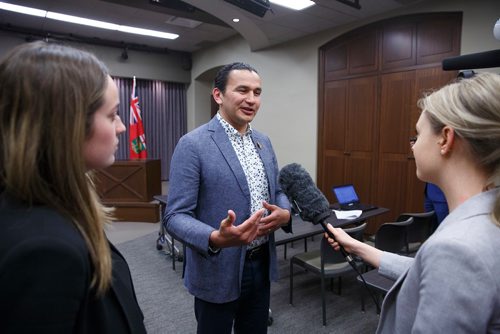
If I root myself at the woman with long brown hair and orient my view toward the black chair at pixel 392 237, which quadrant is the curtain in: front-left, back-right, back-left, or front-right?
front-left

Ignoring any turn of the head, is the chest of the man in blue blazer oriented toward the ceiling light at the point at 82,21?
no

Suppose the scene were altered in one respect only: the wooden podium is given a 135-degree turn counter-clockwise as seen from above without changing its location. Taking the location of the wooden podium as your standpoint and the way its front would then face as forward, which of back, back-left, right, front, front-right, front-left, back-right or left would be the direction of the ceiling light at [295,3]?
front-right

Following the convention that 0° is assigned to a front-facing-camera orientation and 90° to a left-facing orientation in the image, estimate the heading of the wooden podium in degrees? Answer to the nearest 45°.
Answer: approximately 45°

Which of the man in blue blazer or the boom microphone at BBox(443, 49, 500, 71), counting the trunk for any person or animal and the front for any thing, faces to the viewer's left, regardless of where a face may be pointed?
the boom microphone

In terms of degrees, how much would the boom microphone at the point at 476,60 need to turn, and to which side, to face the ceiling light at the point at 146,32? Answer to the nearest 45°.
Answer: approximately 45° to its right

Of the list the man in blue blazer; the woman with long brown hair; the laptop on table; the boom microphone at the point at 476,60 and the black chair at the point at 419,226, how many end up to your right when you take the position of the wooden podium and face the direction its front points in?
0

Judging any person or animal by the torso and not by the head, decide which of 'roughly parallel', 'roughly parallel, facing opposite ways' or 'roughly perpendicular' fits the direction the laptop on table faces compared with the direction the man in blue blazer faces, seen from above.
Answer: roughly parallel

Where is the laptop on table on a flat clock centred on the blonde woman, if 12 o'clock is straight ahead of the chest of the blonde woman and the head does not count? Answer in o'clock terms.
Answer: The laptop on table is roughly at 1 o'clock from the blonde woman.

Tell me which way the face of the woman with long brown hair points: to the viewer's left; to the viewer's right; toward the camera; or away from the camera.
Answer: to the viewer's right

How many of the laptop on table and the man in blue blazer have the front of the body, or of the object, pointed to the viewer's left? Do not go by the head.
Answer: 0

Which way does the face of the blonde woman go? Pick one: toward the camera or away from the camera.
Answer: away from the camera

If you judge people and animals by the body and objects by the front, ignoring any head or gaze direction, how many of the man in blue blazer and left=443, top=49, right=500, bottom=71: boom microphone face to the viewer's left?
1

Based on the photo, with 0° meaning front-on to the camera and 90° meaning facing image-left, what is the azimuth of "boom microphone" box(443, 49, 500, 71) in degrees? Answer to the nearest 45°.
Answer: approximately 90°

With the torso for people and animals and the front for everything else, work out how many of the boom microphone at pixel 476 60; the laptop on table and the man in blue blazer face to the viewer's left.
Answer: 1
